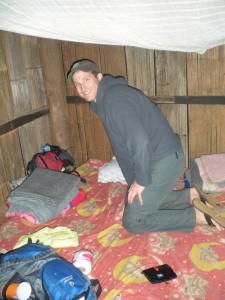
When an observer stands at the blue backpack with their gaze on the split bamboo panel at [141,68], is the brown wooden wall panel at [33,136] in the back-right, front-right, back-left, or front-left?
front-left

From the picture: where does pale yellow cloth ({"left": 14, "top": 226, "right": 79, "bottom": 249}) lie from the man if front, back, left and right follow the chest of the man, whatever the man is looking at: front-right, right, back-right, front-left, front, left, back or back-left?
front

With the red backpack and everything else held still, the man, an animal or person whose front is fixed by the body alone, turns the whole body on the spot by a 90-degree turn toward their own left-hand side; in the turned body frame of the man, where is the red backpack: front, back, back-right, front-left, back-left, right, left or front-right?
back-right

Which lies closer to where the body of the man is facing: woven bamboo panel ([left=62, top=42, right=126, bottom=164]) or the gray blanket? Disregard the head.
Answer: the gray blanket

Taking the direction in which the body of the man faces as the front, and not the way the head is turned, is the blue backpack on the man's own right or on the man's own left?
on the man's own left

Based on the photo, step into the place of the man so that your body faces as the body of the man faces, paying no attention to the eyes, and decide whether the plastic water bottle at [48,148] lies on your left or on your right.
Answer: on your right

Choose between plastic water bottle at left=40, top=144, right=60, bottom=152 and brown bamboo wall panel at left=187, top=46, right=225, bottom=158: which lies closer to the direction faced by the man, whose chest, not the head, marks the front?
the plastic water bottle

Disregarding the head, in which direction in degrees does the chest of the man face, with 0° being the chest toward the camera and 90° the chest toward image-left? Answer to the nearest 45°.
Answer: approximately 90°

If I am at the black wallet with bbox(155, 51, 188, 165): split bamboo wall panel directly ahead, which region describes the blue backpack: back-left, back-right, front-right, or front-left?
back-left

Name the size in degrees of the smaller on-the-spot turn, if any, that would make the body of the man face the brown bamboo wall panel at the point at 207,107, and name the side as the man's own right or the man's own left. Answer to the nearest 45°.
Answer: approximately 135° to the man's own right

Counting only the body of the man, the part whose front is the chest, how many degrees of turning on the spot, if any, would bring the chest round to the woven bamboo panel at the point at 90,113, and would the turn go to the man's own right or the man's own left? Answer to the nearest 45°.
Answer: approximately 90° to the man's own right

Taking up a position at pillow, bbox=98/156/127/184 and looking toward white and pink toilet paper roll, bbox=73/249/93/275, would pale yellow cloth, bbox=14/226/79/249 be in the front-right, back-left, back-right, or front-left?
front-right

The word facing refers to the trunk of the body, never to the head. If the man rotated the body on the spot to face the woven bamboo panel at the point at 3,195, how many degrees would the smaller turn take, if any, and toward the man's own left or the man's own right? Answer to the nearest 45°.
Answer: approximately 45° to the man's own right
